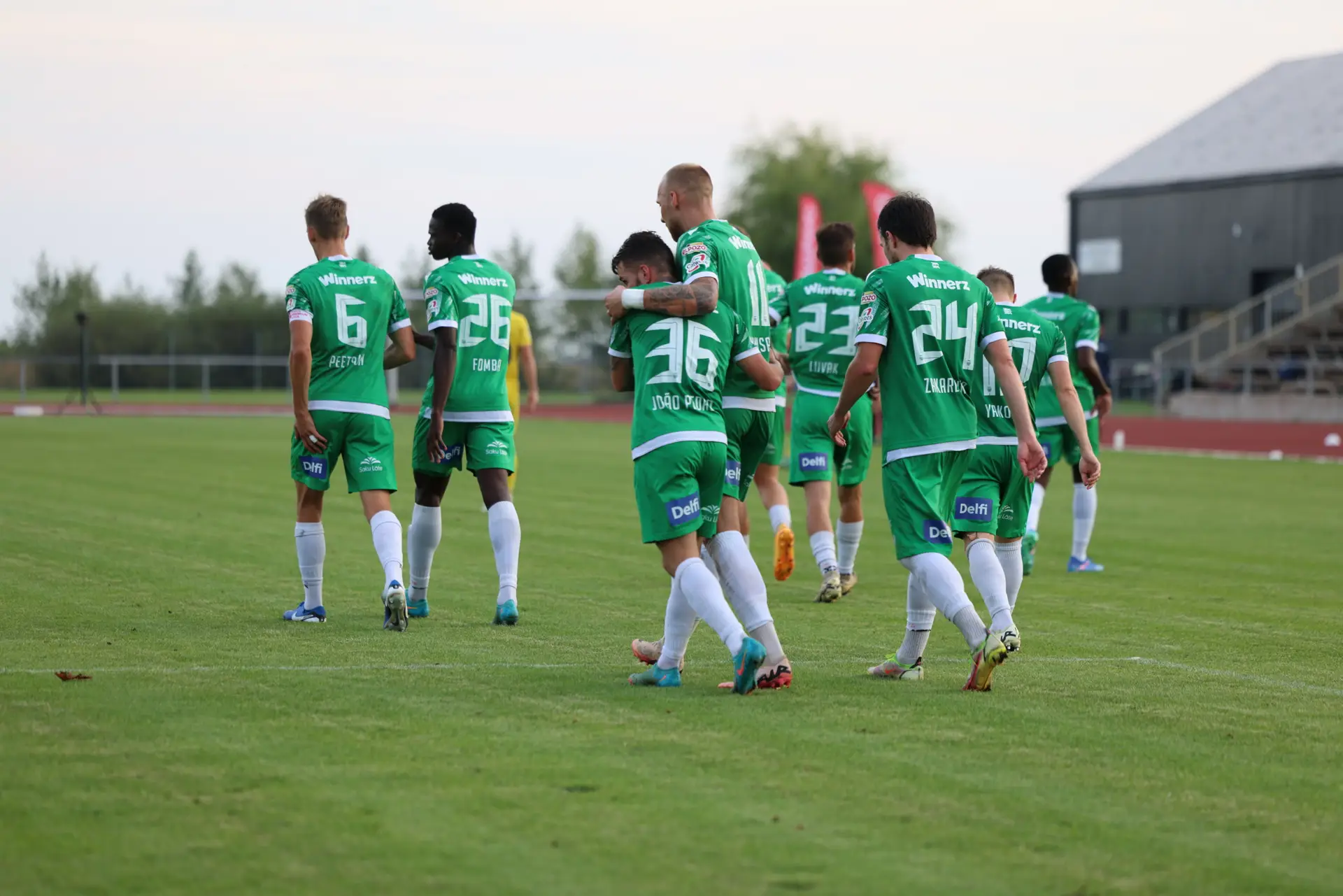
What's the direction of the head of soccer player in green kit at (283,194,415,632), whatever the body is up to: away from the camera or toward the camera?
away from the camera

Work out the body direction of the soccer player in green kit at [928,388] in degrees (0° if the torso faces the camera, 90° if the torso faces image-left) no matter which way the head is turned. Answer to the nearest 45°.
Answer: approximately 135°

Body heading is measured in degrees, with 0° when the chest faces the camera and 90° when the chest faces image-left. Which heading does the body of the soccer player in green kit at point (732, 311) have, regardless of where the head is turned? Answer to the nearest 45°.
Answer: approximately 135°

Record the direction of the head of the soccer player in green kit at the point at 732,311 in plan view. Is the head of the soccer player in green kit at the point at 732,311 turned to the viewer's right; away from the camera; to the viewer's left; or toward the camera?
to the viewer's left

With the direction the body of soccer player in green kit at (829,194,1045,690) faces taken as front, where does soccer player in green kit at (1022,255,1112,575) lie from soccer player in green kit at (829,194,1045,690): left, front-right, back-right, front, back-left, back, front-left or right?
front-right

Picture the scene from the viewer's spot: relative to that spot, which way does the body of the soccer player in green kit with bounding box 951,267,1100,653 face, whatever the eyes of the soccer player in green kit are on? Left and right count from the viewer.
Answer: facing away from the viewer and to the left of the viewer

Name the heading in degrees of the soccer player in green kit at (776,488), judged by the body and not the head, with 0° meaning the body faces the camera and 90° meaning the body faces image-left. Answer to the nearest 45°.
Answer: approximately 135°

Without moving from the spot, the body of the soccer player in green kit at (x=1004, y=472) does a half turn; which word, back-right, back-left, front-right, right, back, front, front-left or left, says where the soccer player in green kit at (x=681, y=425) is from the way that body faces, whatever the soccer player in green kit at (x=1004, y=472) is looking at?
right

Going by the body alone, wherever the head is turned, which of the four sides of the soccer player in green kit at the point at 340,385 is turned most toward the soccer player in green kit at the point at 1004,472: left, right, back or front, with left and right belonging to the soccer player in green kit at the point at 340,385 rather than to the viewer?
right

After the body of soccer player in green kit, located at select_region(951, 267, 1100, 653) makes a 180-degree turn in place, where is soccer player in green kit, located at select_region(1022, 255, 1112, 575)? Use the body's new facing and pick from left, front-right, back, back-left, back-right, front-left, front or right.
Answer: back-left

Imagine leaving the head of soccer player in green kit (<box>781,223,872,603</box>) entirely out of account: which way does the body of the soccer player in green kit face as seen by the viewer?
away from the camera

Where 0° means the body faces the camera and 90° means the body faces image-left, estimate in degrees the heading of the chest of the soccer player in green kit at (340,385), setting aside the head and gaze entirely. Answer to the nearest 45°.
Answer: approximately 180°

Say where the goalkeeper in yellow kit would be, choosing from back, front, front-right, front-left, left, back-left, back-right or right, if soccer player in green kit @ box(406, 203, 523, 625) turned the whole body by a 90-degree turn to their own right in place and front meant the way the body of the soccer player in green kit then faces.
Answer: front-left
